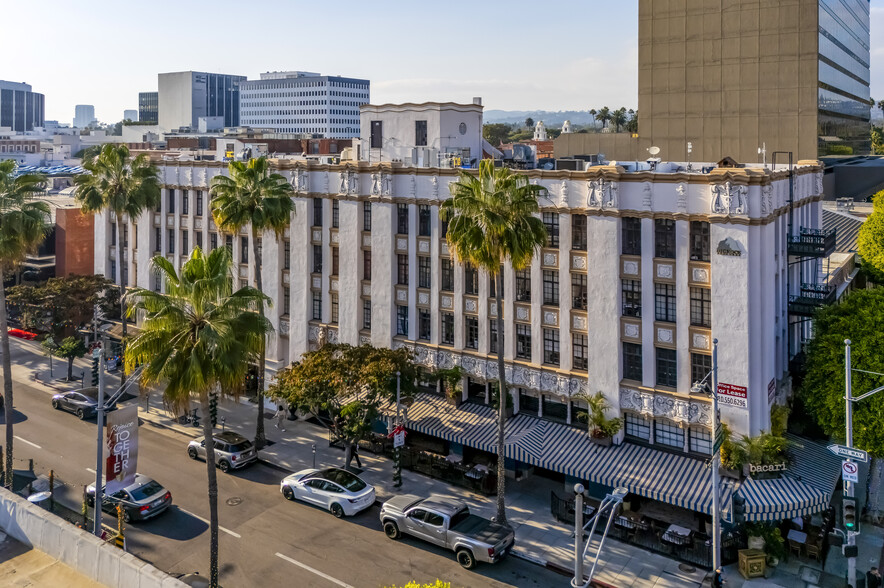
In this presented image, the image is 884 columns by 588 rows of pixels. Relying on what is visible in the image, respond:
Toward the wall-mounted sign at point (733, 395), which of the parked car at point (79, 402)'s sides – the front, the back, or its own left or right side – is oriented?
back

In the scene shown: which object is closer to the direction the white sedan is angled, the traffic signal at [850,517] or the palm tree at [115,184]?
the palm tree

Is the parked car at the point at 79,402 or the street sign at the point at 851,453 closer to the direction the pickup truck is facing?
the parked car

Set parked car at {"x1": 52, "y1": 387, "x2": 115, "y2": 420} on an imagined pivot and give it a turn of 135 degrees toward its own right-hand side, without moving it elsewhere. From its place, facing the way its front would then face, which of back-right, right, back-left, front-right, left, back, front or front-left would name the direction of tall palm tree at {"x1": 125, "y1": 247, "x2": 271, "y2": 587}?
right
